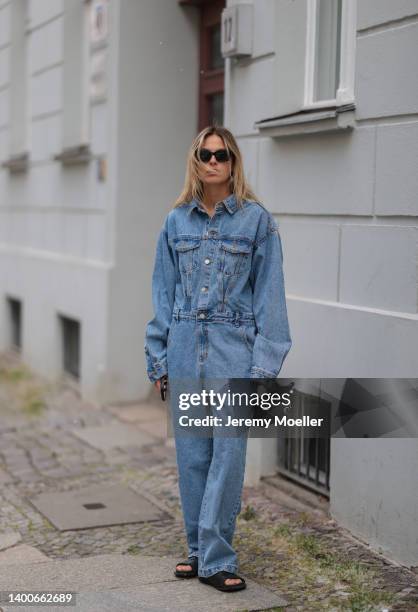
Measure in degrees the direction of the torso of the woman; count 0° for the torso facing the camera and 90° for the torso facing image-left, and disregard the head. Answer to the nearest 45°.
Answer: approximately 0°
